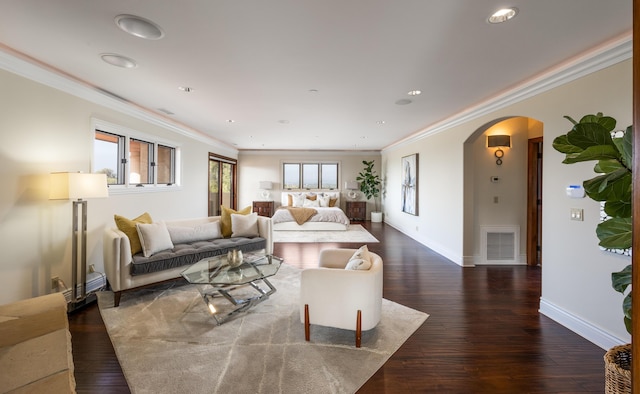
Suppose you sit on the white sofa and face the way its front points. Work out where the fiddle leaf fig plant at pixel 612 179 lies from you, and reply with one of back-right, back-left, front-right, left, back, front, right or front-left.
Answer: front

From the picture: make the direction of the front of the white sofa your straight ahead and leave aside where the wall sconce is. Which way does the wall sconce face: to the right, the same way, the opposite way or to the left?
to the right

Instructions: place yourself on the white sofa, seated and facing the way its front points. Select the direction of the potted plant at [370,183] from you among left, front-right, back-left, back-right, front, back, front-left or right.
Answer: left

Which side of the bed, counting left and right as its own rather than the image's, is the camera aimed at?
front

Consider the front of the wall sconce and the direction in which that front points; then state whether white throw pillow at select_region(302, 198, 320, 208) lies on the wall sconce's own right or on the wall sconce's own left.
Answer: on the wall sconce's own right

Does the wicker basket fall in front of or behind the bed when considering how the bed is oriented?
in front

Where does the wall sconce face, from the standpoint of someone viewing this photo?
facing the viewer

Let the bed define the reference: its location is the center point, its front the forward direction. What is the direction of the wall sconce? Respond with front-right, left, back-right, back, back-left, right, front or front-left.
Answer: front-left

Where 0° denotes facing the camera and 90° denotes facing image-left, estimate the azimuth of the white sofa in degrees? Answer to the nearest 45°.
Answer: approximately 315°

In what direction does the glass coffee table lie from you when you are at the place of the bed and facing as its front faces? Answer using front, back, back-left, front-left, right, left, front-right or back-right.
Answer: front

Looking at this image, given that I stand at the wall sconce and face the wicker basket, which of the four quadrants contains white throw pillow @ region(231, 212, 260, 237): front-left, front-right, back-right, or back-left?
front-right

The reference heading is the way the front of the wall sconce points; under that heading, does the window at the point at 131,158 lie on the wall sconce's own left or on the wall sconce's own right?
on the wall sconce's own right

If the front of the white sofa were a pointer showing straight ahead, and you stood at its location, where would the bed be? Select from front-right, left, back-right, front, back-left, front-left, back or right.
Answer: left

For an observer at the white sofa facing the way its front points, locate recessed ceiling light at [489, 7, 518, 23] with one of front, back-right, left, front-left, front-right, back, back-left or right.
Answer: front

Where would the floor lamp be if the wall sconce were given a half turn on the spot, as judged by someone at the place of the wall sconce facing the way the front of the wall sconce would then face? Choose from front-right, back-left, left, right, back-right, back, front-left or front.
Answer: back-left

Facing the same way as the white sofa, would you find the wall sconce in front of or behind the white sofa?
in front

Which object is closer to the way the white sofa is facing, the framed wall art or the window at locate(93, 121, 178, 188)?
the framed wall art

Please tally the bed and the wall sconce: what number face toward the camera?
2
